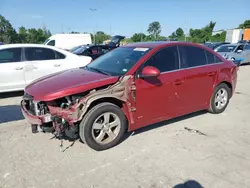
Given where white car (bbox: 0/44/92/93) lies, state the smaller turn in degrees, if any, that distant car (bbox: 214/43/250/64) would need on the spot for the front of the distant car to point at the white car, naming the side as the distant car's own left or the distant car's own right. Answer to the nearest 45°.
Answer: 0° — it already faces it

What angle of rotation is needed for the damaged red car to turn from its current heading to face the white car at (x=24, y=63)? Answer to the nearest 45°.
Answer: approximately 90° to its right

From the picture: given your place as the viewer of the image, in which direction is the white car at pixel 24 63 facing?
facing to the left of the viewer

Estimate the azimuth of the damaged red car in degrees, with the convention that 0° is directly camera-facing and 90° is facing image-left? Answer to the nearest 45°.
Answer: approximately 45°

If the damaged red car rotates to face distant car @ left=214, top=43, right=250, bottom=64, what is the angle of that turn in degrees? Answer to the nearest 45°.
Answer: approximately 180°

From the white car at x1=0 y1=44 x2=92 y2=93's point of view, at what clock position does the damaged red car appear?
The damaged red car is roughly at 8 o'clock from the white car.

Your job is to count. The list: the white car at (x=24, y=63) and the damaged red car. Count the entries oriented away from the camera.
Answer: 0

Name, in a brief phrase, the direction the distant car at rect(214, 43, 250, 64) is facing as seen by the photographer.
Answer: facing the viewer and to the left of the viewer
